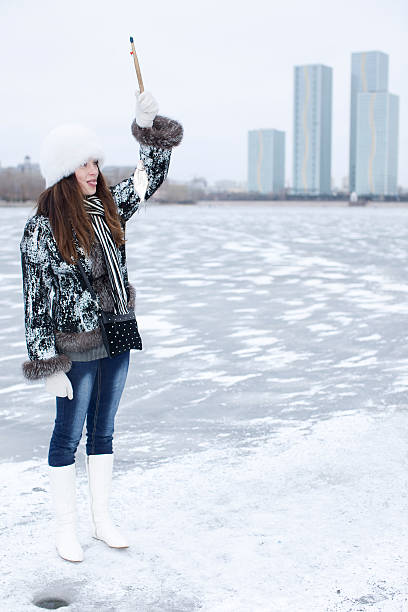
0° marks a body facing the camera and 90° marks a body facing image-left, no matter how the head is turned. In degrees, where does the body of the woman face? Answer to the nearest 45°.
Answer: approximately 315°
